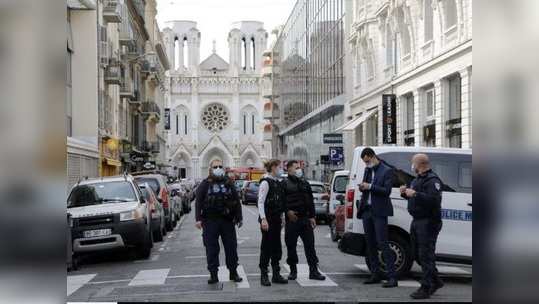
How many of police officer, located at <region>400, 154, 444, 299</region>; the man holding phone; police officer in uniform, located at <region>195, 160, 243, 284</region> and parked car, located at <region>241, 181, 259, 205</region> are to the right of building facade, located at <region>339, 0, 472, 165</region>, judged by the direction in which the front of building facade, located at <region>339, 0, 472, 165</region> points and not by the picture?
1

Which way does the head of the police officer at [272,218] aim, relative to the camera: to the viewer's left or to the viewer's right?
to the viewer's right

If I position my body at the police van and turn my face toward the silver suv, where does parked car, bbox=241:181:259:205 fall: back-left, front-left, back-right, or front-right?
front-right

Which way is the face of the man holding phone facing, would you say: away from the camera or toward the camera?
toward the camera

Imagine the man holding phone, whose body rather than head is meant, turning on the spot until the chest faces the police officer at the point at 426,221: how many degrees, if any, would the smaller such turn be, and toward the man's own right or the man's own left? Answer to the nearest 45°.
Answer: approximately 90° to the man's own left

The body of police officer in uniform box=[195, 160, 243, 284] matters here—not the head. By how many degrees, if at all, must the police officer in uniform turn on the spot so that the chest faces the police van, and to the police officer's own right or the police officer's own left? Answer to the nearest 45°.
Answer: approximately 90° to the police officer's own left

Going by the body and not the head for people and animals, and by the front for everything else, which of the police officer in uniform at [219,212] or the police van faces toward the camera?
the police officer in uniform

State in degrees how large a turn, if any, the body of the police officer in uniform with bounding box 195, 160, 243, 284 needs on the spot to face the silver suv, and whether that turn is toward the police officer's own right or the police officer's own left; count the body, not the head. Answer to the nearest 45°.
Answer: approximately 135° to the police officer's own right

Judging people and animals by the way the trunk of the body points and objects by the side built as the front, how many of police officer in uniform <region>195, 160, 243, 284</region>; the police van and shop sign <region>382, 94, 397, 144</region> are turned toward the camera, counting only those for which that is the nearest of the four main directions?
2

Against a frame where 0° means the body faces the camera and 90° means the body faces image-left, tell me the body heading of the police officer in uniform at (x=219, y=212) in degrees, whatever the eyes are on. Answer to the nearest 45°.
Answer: approximately 0°

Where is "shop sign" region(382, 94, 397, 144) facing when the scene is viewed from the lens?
facing the viewer
